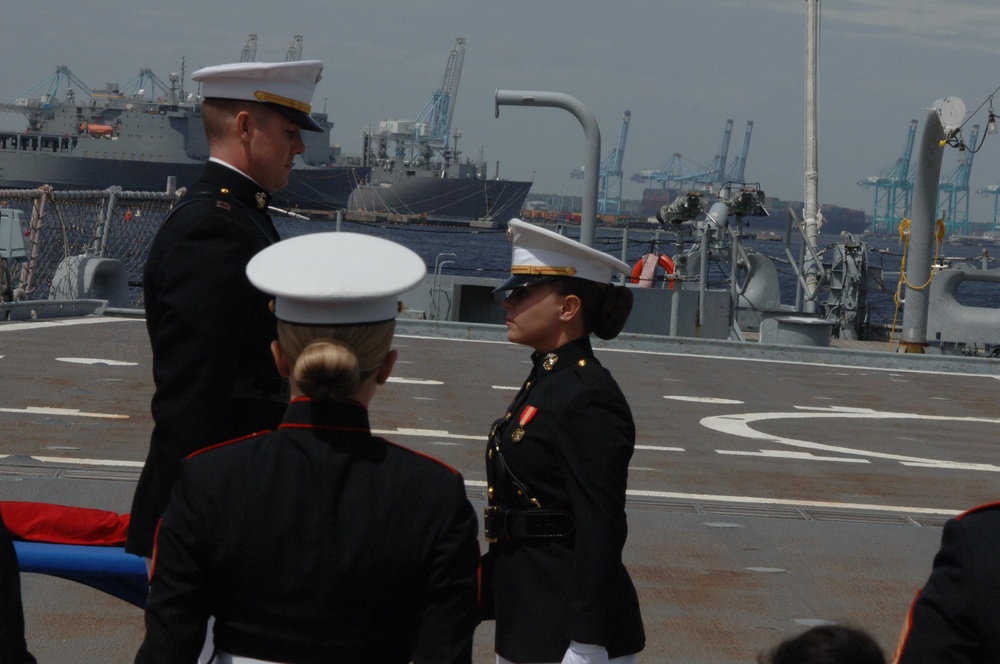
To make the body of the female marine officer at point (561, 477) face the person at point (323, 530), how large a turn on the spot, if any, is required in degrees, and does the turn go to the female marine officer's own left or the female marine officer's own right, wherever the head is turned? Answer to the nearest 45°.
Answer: approximately 45° to the female marine officer's own left

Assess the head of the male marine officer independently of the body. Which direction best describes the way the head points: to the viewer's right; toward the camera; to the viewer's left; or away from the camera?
to the viewer's right

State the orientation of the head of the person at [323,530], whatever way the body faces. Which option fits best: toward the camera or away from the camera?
away from the camera

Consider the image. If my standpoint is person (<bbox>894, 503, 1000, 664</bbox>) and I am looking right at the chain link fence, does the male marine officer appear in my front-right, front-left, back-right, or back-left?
front-left

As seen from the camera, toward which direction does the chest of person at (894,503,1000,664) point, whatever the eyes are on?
away from the camera

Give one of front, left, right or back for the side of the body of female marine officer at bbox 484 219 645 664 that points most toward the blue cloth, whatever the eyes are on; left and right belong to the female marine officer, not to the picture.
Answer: front

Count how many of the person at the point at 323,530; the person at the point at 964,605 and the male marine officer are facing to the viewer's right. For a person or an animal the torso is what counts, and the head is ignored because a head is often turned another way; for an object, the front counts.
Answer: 1

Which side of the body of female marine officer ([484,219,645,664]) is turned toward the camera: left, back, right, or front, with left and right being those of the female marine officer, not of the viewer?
left

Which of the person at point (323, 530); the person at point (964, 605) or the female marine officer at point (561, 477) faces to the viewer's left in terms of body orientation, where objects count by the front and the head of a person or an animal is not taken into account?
the female marine officer

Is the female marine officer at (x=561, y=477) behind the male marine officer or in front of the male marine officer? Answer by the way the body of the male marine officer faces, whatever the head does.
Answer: in front

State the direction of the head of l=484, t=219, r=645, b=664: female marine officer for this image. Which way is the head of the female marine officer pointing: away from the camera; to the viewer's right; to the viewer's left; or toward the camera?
to the viewer's left

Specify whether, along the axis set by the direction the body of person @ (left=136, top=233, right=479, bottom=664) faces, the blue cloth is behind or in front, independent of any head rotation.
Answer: in front

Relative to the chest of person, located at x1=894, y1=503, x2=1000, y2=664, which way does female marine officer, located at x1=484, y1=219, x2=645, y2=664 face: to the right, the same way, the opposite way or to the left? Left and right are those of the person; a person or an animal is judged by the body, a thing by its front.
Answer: to the left

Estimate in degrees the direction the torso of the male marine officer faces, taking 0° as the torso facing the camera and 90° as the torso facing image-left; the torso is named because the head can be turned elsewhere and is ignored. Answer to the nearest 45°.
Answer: approximately 270°

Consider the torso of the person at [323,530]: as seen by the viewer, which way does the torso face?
away from the camera

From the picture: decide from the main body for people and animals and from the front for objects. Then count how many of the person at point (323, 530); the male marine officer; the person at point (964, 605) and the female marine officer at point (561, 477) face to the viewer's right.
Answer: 1

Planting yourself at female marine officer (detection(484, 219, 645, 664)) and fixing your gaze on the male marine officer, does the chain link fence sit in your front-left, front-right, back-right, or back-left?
front-right

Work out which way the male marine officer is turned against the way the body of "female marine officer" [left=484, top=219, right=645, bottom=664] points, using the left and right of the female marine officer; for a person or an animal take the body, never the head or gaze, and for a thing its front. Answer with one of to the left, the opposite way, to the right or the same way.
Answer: the opposite way
